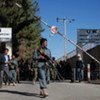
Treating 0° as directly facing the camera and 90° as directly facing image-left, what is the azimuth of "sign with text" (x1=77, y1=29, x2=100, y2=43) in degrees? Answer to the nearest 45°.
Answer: approximately 0°

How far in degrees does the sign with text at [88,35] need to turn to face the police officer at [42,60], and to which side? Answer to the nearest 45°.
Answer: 0° — it already faces them

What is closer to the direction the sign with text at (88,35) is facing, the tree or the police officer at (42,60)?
the police officer

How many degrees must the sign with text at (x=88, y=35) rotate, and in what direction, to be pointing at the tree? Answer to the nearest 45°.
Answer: approximately 45° to its right
